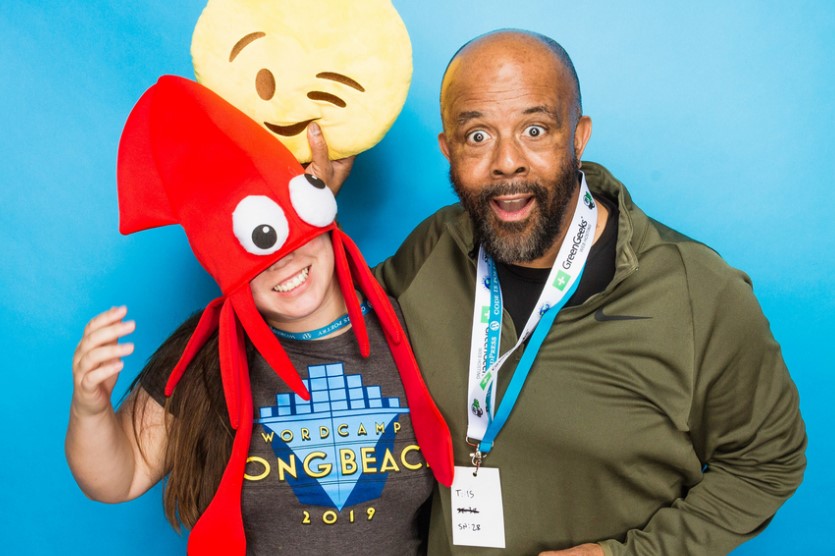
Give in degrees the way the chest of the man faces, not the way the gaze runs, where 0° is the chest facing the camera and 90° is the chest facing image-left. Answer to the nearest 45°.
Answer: approximately 45°

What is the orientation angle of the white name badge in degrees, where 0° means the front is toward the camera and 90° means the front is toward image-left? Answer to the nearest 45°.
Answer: approximately 0°
